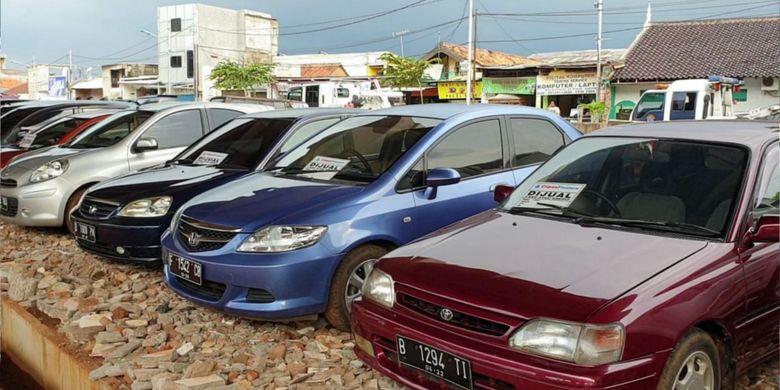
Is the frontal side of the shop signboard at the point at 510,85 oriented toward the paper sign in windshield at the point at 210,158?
yes

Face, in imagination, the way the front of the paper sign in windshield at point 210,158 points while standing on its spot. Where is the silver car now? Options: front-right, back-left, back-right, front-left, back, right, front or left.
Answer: right

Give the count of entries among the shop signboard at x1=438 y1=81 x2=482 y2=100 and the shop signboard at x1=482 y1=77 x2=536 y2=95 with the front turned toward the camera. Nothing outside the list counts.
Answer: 2

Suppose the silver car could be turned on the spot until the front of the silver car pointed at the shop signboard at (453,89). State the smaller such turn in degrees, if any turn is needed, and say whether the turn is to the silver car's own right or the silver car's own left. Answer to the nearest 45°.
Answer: approximately 180°

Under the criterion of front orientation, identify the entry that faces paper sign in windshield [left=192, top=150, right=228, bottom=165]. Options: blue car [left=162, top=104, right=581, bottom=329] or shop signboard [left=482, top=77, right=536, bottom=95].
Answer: the shop signboard

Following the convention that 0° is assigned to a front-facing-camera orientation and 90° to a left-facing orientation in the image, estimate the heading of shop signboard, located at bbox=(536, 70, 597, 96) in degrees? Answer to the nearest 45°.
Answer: approximately 0°

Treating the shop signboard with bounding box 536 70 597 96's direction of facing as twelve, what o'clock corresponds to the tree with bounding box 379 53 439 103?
The tree is roughly at 4 o'clock from the shop signboard.

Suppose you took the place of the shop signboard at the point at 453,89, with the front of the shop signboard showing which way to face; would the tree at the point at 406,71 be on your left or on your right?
on your right

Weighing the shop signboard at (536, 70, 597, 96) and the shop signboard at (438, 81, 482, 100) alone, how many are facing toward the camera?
2
